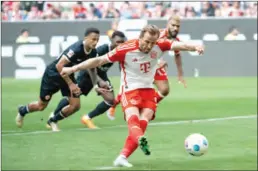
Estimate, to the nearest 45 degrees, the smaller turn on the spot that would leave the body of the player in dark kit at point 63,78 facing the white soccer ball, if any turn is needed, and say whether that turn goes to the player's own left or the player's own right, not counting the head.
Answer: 0° — they already face it

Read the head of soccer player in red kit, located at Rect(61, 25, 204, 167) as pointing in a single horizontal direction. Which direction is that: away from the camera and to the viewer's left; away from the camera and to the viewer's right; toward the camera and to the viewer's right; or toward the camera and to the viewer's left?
toward the camera and to the viewer's right

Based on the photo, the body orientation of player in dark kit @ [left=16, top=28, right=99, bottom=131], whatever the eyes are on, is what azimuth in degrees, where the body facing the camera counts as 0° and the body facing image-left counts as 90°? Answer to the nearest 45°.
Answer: approximately 315°
